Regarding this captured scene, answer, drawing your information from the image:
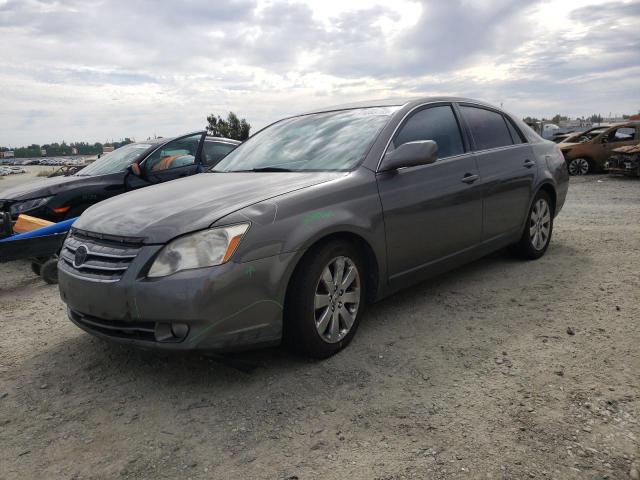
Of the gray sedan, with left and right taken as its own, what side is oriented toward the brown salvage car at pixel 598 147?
back

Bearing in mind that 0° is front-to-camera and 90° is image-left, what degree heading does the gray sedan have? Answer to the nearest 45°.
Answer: approximately 45°
